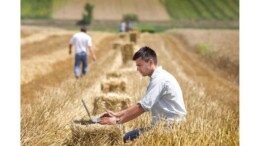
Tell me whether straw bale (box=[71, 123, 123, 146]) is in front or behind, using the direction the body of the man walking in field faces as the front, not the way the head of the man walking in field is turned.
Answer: behind

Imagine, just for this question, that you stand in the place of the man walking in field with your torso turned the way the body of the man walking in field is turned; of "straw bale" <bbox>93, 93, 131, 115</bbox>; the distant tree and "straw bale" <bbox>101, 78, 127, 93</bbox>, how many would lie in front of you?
1

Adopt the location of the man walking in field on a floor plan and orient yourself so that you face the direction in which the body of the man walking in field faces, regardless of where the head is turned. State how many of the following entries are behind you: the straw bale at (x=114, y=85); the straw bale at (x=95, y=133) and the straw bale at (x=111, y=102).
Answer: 3

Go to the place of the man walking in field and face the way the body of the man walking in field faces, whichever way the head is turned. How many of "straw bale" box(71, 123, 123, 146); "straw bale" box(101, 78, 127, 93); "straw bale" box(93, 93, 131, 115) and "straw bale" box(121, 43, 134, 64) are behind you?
3

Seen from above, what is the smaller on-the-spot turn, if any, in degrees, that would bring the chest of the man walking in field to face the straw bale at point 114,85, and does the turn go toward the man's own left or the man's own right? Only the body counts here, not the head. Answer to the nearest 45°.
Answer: approximately 180°

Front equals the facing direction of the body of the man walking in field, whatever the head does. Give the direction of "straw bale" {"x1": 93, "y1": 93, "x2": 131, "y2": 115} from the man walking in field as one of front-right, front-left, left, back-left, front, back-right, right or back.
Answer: back

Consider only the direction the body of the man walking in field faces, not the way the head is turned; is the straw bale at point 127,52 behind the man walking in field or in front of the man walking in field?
in front

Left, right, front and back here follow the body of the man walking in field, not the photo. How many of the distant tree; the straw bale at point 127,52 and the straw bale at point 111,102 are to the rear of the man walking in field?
1

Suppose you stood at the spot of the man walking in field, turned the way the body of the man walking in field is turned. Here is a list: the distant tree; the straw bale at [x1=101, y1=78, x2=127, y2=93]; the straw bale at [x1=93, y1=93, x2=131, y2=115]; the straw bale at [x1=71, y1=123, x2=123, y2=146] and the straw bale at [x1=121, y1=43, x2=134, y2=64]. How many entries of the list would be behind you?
3

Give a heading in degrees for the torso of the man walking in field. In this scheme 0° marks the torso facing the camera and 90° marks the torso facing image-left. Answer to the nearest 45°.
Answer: approximately 180°

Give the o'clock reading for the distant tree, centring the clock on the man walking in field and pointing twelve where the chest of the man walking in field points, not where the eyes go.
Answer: The distant tree is roughly at 12 o'clock from the man walking in field.
